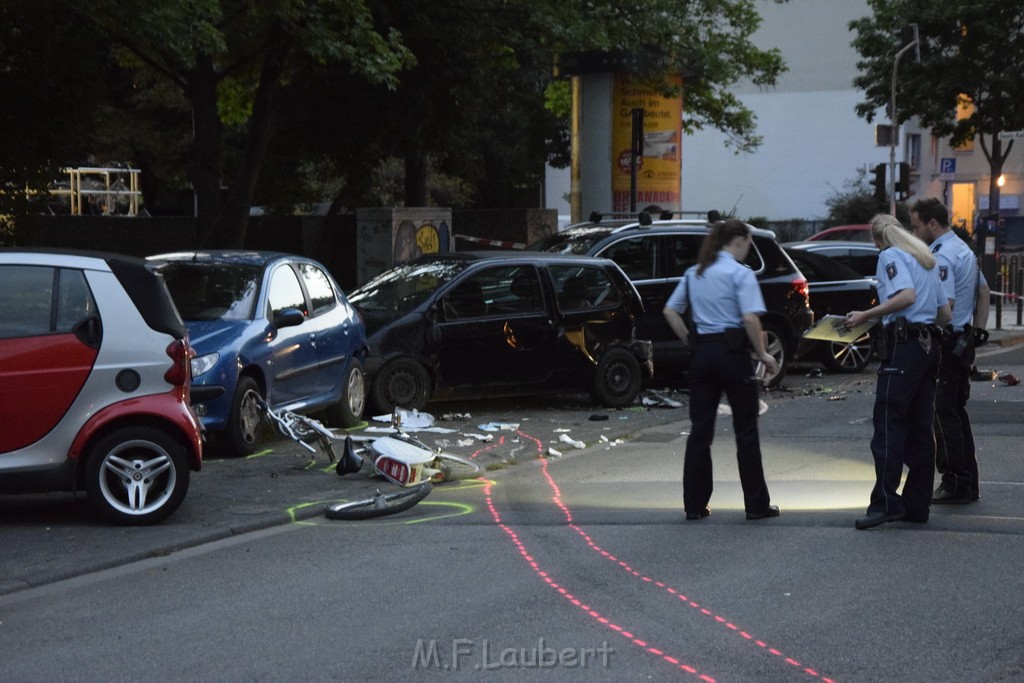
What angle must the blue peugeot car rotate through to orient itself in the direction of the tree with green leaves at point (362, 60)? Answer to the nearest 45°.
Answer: approximately 135° to its right

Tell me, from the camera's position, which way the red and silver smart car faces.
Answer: facing to the left of the viewer

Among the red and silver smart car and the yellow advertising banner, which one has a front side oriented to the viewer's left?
the red and silver smart car

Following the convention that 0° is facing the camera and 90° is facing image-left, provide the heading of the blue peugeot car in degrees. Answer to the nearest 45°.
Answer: approximately 45°

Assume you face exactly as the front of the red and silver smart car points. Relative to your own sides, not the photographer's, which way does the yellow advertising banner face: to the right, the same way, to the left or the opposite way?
to the left

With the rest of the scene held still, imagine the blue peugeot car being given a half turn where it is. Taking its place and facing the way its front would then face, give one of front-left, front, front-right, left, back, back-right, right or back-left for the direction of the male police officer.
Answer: right

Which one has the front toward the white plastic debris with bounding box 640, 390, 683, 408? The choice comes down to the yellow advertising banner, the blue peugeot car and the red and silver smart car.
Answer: the yellow advertising banner

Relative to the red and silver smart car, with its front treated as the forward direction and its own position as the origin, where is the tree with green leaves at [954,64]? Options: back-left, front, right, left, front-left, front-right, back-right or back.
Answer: back-right

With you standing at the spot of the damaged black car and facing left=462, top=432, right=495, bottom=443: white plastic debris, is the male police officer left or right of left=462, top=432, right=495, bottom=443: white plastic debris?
left

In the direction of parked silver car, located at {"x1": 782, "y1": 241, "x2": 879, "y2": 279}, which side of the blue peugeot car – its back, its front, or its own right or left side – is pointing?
back

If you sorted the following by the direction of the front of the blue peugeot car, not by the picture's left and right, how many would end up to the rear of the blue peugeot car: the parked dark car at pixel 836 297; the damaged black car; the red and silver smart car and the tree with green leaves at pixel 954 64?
3

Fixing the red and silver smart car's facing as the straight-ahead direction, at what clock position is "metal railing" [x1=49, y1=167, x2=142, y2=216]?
The metal railing is roughly at 3 o'clock from the red and silver smart car.

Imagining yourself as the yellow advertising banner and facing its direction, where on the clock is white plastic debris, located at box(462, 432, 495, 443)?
The white plastic debris is roughly at 12 o'clock from the yellow advertising banner.

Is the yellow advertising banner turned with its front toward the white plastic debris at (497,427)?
yes

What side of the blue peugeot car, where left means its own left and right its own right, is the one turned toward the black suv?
back

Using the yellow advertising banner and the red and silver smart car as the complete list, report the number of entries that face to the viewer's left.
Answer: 1

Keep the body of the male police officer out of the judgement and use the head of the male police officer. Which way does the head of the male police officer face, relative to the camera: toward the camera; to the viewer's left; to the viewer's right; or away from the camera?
to the viewer's left

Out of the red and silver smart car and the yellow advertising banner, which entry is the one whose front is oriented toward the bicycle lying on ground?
the yellow advertising banner
